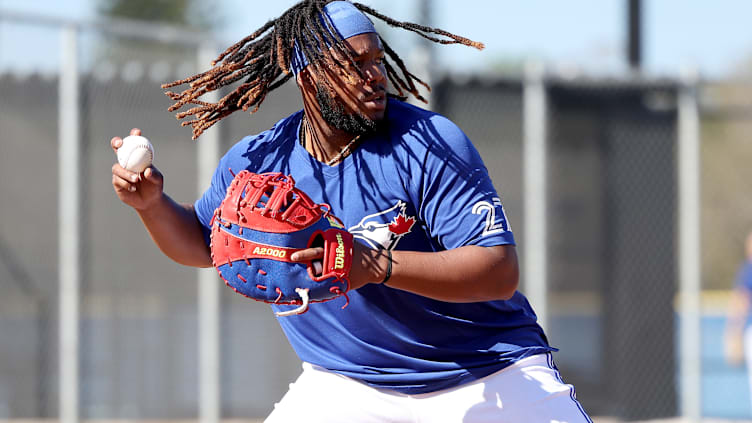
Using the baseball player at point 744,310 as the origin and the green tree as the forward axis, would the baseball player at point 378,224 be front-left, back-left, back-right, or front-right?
back-left

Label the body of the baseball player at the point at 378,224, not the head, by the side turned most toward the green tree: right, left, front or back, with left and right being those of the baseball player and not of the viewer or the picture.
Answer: back

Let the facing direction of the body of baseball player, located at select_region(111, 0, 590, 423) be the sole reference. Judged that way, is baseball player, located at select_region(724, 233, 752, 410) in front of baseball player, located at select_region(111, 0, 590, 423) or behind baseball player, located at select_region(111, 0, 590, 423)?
behind

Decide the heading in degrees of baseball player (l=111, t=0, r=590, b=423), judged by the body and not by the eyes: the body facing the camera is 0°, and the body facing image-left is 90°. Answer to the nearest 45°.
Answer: approximately 0°

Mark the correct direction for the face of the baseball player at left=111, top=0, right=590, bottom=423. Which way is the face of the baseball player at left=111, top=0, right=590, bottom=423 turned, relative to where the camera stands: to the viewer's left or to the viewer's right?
to the viewer's right
